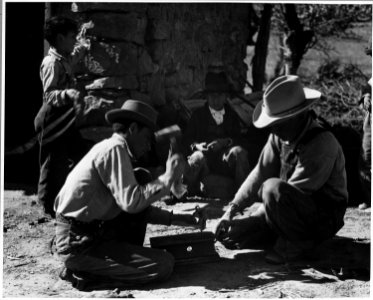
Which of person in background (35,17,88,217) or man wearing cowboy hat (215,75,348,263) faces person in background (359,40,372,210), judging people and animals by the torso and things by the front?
person in background (35,17,88,217)

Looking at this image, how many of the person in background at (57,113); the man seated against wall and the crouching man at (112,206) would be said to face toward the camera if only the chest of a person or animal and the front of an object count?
1

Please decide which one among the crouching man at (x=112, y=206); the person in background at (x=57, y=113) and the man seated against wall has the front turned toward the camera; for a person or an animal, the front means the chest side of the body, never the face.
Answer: the man seated against wall

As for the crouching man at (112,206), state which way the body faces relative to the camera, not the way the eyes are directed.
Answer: to the viewer's right

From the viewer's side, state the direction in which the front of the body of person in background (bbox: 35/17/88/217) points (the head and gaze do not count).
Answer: to the viewer's right

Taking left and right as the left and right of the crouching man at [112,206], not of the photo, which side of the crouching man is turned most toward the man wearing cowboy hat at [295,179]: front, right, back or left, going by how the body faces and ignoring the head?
front

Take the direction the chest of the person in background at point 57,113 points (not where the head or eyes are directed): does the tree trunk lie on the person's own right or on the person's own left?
on the person's own left

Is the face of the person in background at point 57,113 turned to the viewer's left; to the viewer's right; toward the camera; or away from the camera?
to the viewer's right

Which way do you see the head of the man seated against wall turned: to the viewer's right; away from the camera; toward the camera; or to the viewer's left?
toward the camera

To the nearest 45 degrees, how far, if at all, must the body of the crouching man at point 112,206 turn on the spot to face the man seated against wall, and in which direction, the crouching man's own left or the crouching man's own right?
approximately 90° to the crouching man's own left

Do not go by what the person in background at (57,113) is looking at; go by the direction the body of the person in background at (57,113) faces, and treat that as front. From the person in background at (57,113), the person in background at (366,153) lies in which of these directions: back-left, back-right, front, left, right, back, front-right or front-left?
front

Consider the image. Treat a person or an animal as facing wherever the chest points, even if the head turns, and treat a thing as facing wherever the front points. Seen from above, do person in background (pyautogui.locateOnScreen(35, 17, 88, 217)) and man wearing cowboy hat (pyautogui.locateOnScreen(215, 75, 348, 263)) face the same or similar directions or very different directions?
very different directions

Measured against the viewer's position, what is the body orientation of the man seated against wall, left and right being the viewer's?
facing the viewer

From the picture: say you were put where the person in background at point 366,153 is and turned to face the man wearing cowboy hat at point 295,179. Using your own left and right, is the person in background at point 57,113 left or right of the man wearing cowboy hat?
right
